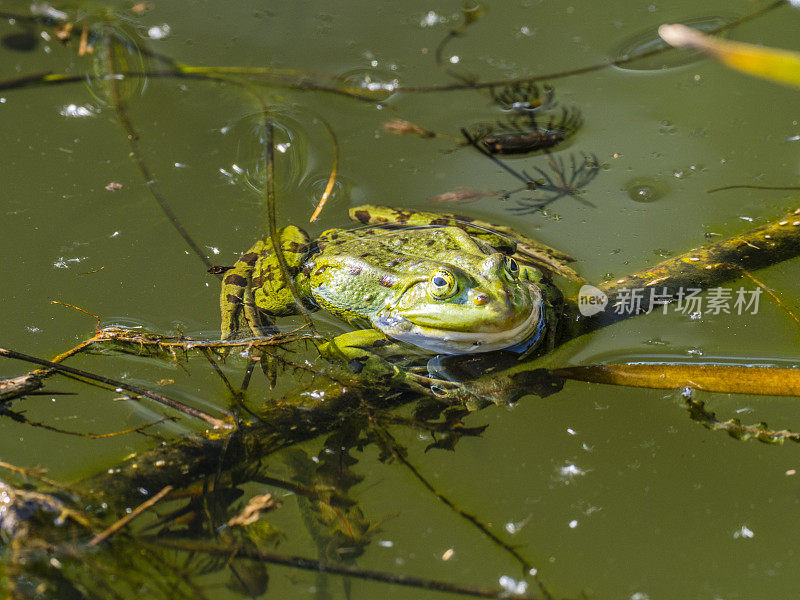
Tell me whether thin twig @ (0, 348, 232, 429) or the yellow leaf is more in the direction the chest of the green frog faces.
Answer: the yellow leaf

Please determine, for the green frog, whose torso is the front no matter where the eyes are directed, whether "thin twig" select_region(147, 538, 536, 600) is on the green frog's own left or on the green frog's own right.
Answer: on the green frog's own right

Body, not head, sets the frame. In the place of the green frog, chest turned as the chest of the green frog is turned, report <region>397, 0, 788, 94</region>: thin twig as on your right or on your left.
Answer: on your left

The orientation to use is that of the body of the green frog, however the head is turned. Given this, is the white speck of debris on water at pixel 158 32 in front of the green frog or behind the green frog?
behind

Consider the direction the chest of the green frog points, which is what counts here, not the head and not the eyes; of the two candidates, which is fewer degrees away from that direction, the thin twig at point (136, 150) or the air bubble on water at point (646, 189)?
the air bubble on water

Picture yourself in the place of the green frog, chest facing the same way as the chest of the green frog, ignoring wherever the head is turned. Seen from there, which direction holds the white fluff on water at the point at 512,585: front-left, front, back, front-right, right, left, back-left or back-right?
front-right

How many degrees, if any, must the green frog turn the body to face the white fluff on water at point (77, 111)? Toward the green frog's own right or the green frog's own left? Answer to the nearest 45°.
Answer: approximately 180°

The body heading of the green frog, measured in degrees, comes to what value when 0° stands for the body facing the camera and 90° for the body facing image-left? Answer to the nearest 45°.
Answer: approximately 315°

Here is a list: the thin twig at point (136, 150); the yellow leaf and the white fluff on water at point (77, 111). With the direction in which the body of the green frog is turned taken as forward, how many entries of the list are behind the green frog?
2

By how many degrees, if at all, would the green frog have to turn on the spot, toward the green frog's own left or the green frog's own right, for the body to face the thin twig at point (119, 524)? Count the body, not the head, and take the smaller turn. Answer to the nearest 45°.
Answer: approximately 90° to the green frog's own right

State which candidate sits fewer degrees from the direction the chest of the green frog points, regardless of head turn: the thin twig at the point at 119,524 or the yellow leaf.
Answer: the yellow leaf
